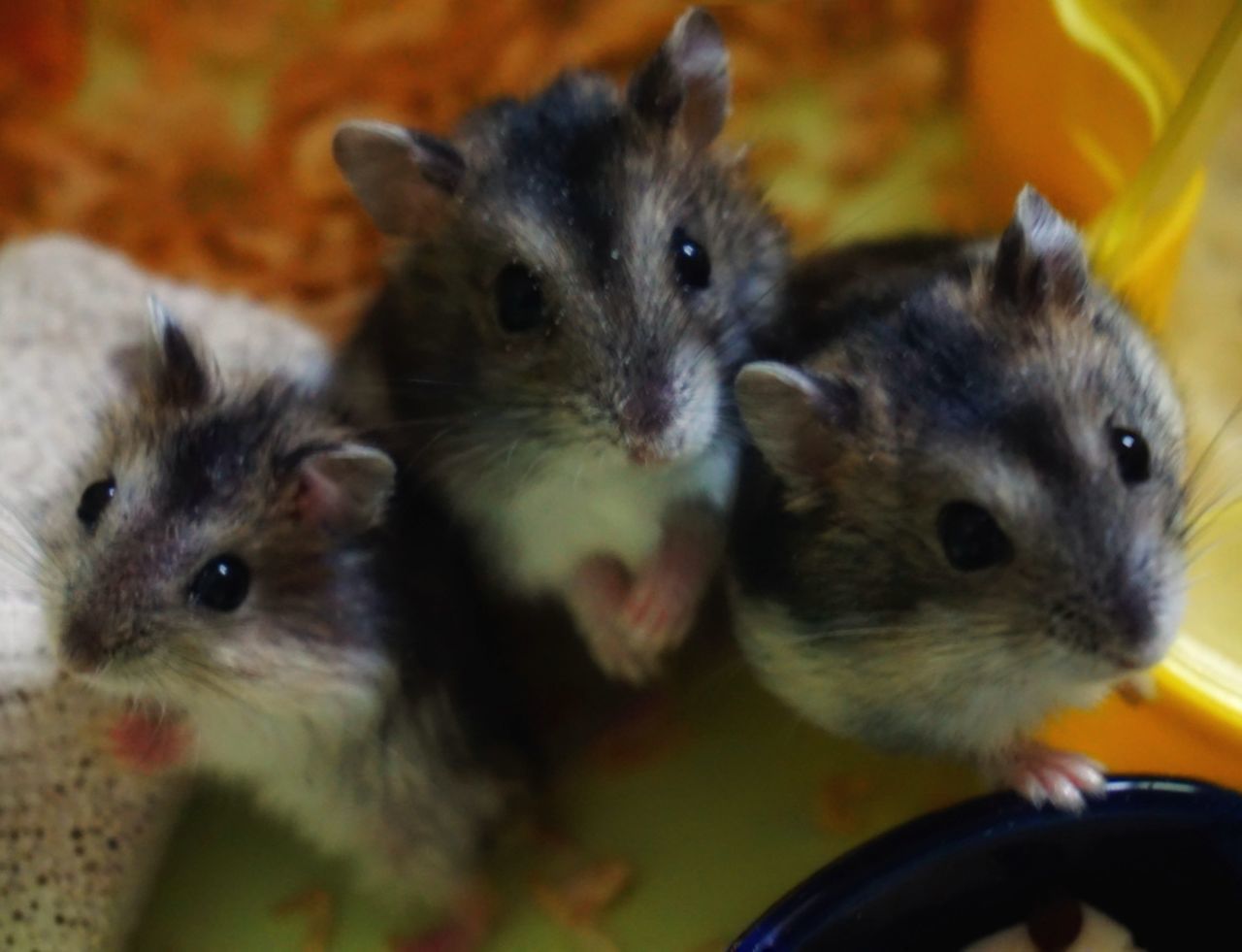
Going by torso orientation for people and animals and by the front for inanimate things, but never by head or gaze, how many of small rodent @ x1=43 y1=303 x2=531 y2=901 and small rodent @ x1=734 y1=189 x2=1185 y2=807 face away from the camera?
0

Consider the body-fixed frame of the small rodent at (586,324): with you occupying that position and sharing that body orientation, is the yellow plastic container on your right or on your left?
on your left

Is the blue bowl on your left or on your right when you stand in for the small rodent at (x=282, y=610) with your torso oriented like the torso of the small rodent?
on your left

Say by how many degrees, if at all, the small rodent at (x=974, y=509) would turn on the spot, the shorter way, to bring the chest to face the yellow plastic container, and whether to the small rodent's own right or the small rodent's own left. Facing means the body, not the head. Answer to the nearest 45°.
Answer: approximately 135° to the small rodent's own left

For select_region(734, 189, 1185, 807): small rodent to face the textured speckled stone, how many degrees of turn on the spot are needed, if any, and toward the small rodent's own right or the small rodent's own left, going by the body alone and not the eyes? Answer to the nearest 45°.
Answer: approximately 135° to the small rodent's own right

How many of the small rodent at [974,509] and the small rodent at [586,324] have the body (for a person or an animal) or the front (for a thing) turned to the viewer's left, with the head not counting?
0

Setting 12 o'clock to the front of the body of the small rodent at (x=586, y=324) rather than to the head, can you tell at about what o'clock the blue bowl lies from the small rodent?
The blue bowl is roughly at 10 o'clock from the small rodent.

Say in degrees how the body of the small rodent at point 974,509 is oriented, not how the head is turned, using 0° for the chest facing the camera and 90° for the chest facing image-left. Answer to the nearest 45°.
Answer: approximately 315°
